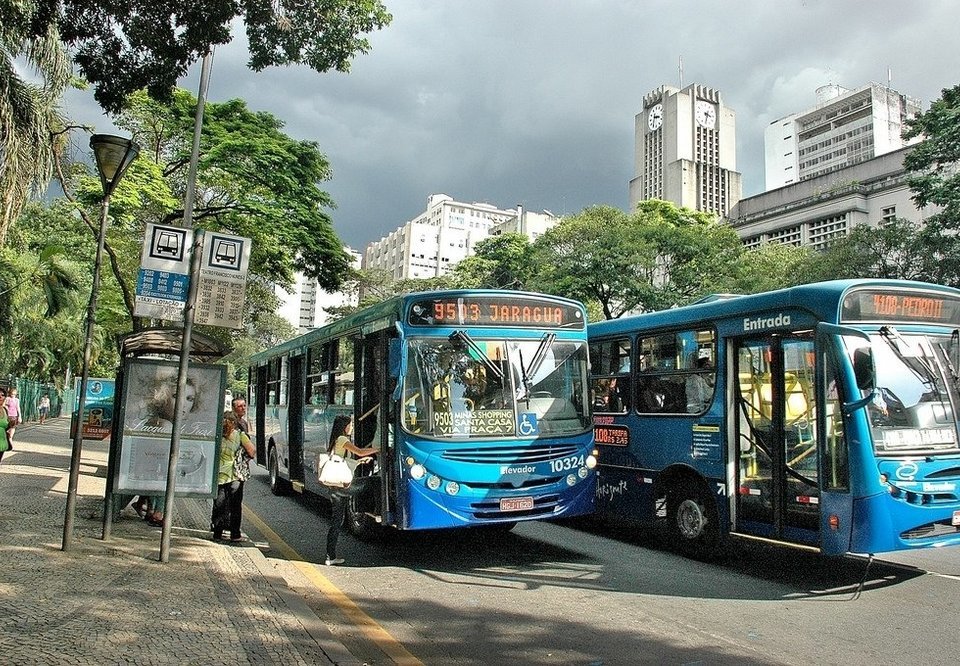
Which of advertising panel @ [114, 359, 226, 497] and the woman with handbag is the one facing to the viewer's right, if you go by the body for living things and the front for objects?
the woman with handbag

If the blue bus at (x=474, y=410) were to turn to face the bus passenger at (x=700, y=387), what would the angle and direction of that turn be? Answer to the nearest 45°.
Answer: approximately 45° to its left

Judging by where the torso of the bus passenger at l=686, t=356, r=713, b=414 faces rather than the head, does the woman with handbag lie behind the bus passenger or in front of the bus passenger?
behind

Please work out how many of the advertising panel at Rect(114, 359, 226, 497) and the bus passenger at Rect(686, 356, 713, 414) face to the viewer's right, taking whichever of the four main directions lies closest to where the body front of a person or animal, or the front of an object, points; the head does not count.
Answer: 1

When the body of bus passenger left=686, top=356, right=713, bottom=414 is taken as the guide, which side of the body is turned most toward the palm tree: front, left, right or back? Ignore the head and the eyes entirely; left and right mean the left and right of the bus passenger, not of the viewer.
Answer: back

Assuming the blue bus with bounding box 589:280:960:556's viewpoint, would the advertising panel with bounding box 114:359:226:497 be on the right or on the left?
on its right

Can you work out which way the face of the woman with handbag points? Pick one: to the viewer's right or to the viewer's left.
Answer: to the viewer's right

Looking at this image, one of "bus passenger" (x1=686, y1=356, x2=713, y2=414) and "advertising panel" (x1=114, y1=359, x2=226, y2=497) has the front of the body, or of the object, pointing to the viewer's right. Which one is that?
the bus passenger

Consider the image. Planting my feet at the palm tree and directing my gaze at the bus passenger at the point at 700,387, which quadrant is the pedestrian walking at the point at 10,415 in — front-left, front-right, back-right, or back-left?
back-left

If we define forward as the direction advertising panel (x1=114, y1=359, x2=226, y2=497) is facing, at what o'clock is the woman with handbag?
The woman with handbag is roughly at 10 o'clock from the advertising panel.

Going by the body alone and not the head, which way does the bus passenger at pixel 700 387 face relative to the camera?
to the viewer's right

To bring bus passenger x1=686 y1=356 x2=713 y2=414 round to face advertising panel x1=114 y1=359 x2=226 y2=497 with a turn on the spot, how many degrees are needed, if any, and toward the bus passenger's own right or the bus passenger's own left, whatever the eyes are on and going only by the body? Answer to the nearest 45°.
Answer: approximately 180°

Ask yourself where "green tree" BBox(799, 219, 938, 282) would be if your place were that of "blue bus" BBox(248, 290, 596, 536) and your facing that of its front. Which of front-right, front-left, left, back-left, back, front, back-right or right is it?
left

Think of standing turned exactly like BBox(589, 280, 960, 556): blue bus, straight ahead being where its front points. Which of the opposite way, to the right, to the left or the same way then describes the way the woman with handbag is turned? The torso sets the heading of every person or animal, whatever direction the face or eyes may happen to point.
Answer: to the left

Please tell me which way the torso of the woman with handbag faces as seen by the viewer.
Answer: to the viewer's right
